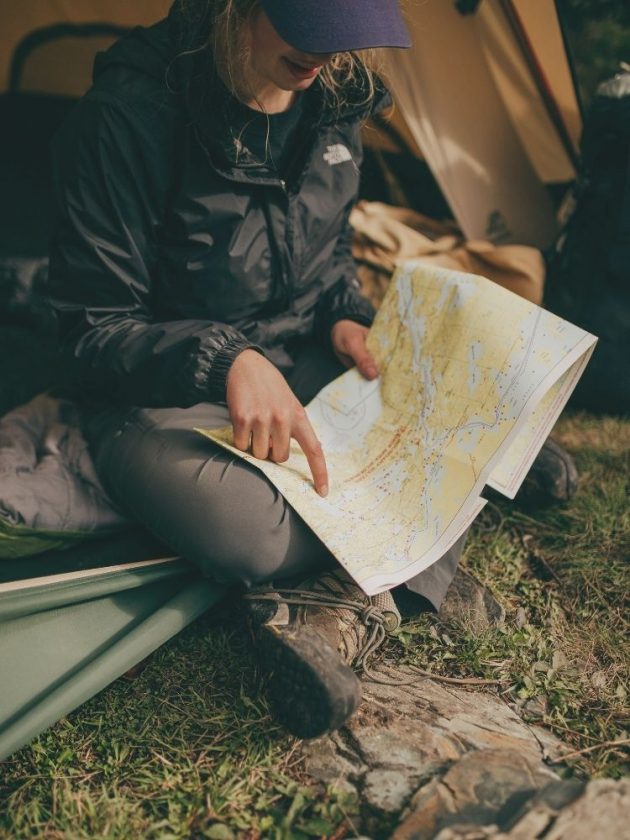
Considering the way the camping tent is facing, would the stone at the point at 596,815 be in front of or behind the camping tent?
in front

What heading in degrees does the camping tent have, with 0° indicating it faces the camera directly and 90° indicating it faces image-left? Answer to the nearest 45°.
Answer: approximately 315°

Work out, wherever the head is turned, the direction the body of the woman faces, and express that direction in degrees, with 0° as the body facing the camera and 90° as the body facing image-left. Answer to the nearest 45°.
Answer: approximately 315°

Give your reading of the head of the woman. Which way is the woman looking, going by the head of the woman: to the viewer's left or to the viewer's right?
to the viewer's right
